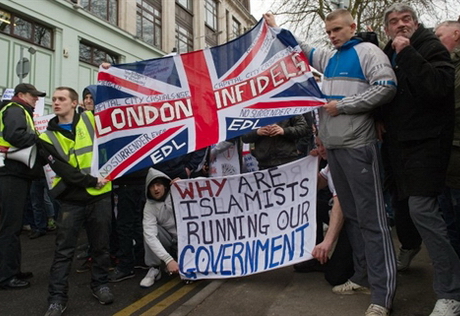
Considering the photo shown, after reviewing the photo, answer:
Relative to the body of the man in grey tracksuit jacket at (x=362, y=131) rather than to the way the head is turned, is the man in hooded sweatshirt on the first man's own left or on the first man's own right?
on the first man's own right

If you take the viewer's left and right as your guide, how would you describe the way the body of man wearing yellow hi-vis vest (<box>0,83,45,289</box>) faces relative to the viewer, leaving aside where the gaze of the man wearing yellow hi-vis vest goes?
facing to the right of the viewer

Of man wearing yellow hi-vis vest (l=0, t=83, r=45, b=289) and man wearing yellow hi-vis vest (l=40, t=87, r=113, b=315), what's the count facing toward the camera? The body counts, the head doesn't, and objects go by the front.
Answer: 1

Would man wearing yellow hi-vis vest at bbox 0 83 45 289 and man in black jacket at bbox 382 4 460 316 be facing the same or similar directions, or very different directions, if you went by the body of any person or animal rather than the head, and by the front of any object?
very different directions

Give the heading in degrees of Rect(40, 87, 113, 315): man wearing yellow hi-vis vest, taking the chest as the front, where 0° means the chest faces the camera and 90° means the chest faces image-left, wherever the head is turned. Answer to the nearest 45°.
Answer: approximately 0°

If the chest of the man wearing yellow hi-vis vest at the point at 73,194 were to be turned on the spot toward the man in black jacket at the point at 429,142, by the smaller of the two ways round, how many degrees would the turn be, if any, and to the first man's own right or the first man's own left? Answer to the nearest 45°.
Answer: approximately 45° to the first man's own left

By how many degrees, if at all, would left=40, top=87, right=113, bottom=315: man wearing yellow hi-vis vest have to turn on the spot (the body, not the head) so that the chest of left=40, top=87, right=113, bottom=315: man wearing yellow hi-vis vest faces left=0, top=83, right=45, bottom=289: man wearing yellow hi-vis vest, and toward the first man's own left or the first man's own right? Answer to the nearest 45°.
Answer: approximately 135° to the first man's own right

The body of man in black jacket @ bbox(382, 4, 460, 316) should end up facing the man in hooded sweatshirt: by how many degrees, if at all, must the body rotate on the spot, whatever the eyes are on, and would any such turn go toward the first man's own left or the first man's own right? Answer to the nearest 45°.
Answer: approximately 45° to the first man's own right

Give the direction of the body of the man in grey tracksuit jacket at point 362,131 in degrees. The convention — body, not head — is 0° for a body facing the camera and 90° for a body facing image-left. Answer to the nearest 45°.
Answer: approximately 45°

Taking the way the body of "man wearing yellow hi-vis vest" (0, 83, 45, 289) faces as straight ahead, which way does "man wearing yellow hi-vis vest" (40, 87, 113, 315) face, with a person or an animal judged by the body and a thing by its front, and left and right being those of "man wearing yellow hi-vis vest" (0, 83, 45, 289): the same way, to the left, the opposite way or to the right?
to the right
